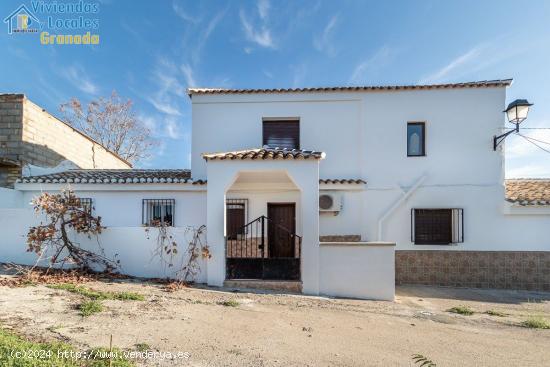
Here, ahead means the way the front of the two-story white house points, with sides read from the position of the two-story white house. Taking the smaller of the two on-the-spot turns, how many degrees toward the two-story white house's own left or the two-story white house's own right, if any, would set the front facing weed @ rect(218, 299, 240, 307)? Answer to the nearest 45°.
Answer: approximately 45° to the two-story white house's own right

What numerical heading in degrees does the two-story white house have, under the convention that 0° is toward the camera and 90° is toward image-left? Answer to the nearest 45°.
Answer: approximately 0°

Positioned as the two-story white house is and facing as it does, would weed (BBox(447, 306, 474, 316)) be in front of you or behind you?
in front

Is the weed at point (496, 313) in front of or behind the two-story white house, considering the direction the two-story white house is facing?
in front
